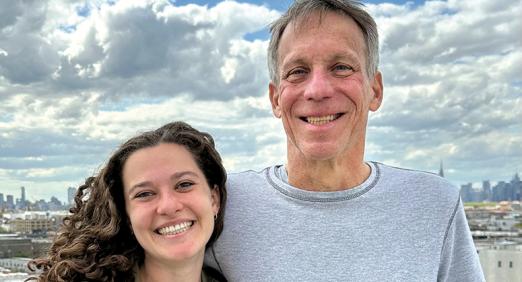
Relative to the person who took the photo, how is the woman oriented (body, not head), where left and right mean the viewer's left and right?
facing the viewer

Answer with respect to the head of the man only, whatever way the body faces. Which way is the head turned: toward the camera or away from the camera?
toward the camera

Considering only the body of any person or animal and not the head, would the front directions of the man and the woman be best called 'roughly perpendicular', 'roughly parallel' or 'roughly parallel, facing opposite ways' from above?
roughly parallel

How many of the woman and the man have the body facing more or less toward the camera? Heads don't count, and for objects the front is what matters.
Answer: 2

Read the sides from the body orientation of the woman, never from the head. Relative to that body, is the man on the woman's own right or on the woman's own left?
on the woman's own left

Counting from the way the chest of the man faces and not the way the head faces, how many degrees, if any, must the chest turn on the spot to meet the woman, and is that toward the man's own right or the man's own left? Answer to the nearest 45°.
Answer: approximately 90° to the man's own right

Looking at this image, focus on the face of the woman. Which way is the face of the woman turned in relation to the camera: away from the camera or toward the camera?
toward the camera

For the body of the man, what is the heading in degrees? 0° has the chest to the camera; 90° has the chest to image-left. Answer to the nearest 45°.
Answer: approximately 0°
